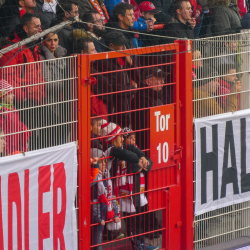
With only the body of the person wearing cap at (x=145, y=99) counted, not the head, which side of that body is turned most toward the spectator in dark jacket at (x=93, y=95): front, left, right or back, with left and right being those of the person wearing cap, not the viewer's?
right

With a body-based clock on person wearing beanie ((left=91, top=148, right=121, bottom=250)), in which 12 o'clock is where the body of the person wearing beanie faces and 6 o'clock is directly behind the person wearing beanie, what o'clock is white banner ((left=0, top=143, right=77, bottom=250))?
The white banner is roughly at 3 o'clock from the person wearing beanie.

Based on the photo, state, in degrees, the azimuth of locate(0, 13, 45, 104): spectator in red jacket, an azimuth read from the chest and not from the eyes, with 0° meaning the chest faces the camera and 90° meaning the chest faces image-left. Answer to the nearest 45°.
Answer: approximately 315°

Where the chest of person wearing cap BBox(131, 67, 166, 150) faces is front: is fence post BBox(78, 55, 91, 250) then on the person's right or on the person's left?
on the person's right

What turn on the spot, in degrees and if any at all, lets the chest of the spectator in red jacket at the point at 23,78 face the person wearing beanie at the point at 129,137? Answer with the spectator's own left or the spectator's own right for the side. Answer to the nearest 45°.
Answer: approximately 90° to the spectator's own left

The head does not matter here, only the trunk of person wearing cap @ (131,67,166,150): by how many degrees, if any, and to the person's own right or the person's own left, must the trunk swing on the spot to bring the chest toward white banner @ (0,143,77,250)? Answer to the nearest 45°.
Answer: approximately 90° to the person's own right

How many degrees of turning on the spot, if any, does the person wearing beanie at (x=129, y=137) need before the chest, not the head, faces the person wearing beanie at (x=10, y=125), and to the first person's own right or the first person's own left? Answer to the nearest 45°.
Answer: approximately 90° to the first person's own right
